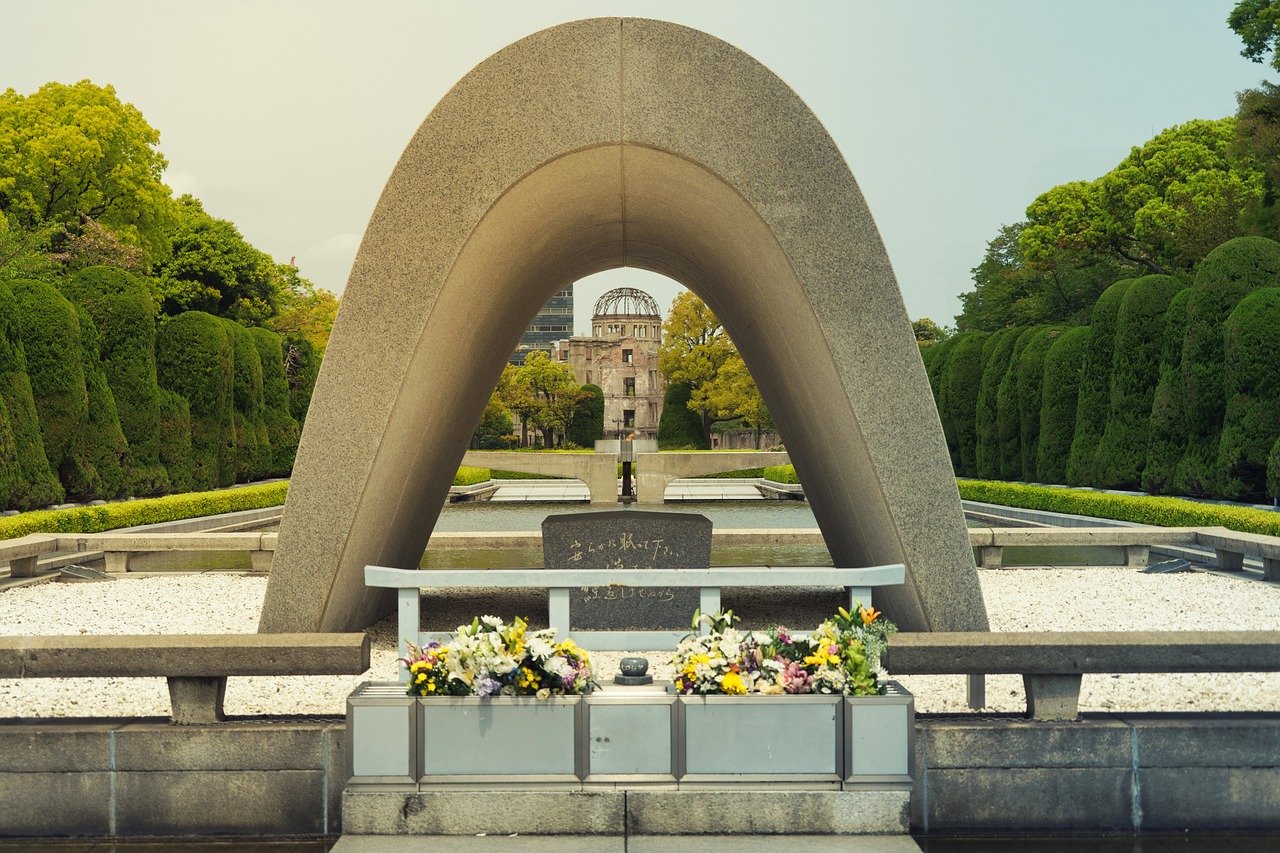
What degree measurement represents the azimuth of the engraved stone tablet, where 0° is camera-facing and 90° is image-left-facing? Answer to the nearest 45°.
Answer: approximately 0°

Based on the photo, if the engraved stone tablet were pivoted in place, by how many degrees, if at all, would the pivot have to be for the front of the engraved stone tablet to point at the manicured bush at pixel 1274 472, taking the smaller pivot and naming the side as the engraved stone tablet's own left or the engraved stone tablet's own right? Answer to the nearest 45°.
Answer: approximately 135° to the engraved stone tablet's own left

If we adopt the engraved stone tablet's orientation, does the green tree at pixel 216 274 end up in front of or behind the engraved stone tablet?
behind

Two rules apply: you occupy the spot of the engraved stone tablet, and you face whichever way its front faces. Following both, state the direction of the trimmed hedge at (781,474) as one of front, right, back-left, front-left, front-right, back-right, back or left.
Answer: back

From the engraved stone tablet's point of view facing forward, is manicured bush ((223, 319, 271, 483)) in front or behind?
behind

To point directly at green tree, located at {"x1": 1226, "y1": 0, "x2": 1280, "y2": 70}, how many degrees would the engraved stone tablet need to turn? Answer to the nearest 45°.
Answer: approximately 135° to its left

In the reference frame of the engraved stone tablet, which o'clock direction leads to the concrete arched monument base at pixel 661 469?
The concrete arched monument base is roughly at 6 o'clock from the engraved stone tablet.

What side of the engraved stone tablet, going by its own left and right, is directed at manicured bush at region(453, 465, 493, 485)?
back

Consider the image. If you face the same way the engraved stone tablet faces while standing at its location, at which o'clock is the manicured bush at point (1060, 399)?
The manicured bush is roughly at 7 o'clock from the engraved stone tablet.

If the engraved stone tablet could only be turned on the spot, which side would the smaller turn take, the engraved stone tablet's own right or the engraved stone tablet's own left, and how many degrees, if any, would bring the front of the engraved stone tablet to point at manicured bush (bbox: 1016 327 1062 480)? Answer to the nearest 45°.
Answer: approximately 135° to the engraved stone tablet's own left

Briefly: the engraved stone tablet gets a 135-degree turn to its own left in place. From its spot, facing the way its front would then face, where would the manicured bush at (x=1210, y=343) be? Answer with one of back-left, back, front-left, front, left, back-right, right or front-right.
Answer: front

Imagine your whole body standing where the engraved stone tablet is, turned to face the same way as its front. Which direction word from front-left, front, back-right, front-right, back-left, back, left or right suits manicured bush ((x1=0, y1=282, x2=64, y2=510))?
back-right
